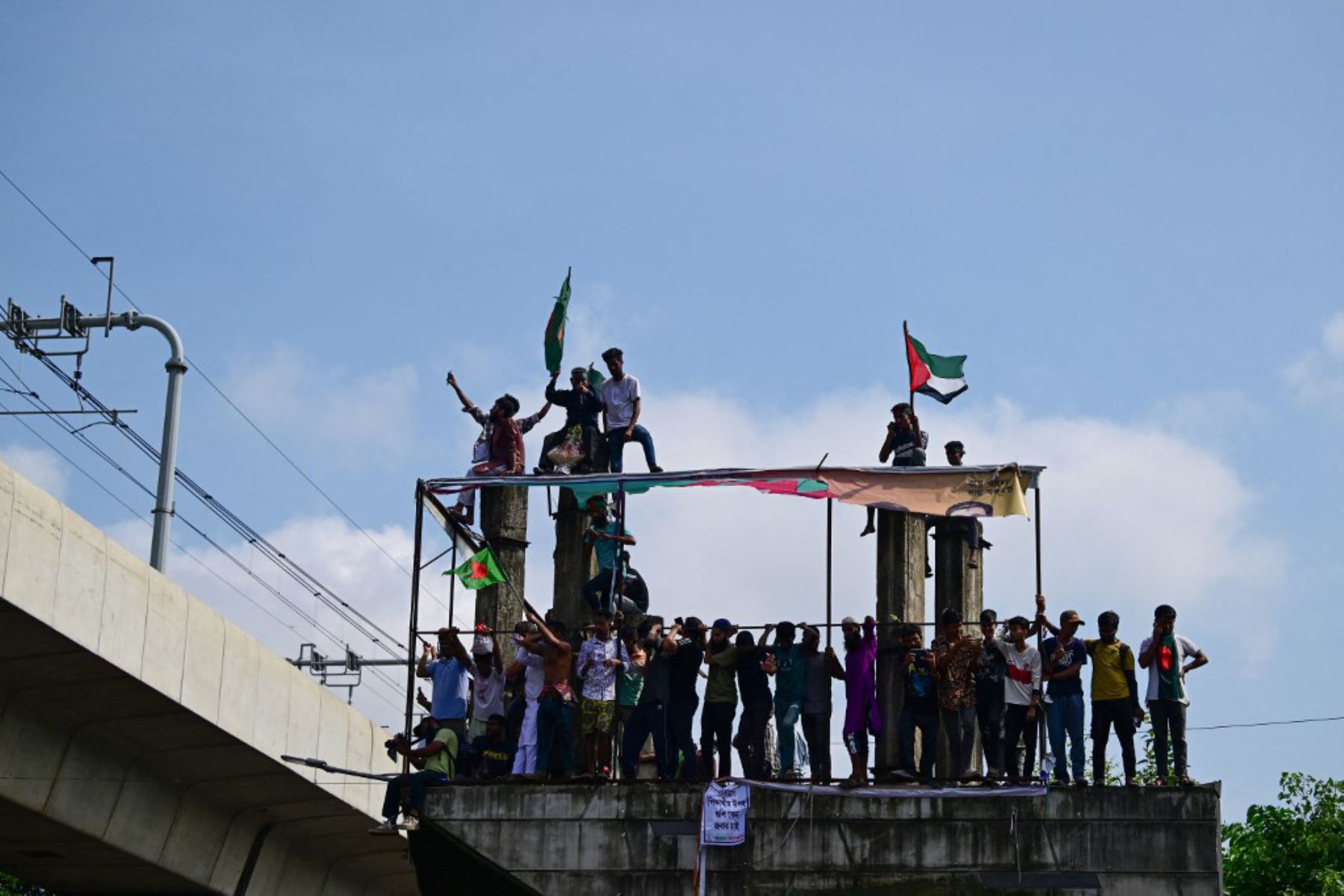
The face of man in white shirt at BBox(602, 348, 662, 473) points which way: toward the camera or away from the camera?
toward the camera

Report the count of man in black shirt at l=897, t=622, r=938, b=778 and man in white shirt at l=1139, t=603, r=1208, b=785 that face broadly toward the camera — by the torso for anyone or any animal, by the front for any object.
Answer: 2

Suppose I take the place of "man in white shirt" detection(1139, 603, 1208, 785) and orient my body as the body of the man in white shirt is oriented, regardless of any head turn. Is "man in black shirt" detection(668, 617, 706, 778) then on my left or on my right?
on my right

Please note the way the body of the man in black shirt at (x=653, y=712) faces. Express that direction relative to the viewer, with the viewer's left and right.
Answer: facing the viewer and to the left of the viewer

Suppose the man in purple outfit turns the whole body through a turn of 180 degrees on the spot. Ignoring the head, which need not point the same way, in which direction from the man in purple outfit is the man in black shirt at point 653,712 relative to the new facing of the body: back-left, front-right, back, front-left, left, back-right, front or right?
back-left

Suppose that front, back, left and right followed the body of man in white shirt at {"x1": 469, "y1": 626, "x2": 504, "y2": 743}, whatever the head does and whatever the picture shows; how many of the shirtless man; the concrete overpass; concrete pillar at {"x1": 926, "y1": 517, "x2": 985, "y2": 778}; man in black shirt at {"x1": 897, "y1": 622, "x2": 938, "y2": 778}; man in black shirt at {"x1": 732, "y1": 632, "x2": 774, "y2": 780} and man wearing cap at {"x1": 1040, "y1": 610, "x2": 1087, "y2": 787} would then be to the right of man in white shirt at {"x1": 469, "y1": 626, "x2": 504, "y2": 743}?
1

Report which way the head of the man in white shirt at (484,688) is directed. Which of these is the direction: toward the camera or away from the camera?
toward the camera

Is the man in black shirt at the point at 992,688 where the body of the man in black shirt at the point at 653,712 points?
no

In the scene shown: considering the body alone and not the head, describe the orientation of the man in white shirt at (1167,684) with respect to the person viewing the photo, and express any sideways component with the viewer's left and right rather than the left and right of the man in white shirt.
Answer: facing the viewer

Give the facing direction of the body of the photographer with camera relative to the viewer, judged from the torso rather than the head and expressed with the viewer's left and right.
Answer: facing to the left of the viewer

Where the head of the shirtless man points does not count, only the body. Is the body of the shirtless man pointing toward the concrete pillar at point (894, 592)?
no
